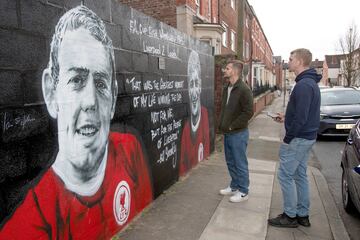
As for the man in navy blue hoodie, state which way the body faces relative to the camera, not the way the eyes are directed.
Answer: to the viewer's left

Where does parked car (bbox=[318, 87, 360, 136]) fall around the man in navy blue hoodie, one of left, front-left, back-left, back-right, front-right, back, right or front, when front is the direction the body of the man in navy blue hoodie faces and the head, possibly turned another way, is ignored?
right

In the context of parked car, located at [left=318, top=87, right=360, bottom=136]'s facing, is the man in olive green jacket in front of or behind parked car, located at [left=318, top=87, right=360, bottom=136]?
in front

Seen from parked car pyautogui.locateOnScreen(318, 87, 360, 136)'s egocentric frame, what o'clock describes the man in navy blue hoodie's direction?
The man in navy blue hoodie is roughly at 12 o'clock from the parked car.

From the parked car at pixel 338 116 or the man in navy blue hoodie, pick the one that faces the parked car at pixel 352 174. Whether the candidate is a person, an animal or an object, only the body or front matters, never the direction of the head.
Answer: the parked car at pixel 338 116

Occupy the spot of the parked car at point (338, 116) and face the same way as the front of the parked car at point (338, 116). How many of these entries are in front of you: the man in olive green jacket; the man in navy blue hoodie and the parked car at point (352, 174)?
3

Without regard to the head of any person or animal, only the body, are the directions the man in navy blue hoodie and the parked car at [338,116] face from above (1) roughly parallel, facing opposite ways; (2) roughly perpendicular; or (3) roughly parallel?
roughly perpendicular

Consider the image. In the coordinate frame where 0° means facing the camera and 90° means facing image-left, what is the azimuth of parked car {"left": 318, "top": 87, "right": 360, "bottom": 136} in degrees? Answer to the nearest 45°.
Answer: approximately 0°

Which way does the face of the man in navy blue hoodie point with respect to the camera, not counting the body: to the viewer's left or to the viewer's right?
to the viewer's left

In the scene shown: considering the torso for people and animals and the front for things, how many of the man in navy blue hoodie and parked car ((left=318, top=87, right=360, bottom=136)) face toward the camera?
1

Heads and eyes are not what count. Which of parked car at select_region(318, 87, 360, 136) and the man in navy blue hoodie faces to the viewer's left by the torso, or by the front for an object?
the man in navy blue hoodie

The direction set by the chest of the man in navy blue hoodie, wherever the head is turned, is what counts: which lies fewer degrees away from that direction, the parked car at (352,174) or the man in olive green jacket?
the man in olive green jacket

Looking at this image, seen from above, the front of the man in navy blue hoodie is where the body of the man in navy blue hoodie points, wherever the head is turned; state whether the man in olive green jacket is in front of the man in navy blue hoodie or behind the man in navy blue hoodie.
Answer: in front

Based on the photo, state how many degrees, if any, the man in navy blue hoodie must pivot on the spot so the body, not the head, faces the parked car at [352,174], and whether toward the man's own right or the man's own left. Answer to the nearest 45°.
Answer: approximately 135° to the man's own right
